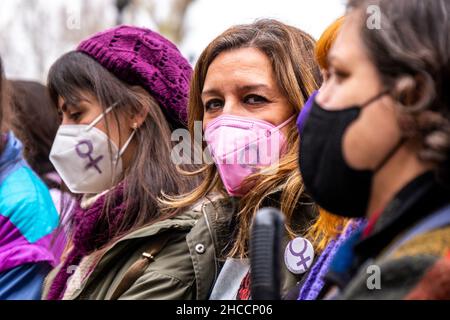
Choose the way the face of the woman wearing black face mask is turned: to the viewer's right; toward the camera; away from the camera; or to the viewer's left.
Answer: to the viewer's left

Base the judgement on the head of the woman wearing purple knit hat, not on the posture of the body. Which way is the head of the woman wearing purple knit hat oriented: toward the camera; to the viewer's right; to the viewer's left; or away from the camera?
to the viewer's left

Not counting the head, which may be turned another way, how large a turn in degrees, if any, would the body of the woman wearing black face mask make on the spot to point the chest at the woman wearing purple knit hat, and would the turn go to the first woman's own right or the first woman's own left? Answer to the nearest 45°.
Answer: approximately 45° to the first woman's own right

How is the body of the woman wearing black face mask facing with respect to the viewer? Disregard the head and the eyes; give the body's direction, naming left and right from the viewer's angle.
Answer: facing to the left of the viewer

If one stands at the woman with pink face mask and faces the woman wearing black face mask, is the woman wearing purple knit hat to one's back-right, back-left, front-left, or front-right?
back-right

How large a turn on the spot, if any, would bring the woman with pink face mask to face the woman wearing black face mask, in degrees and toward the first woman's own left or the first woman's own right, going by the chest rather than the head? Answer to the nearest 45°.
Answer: approximately 45° to the first woman's own left

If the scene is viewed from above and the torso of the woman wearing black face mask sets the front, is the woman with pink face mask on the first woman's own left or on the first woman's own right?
on the first woman's own right

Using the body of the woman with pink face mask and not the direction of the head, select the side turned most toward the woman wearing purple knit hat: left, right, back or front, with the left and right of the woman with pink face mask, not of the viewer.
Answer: right

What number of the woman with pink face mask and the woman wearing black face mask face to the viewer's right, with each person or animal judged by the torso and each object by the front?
0
